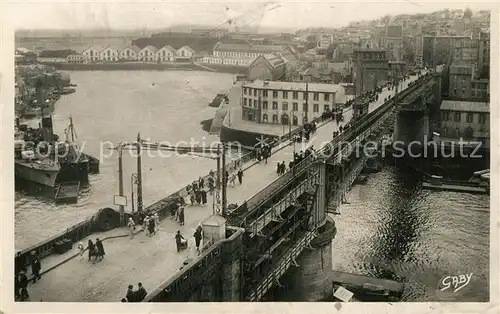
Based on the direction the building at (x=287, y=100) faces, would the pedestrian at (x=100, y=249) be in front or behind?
in front

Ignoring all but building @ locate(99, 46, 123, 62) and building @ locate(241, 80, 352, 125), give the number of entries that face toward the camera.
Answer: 2

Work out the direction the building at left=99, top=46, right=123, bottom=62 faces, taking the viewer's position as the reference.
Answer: facing the viewer

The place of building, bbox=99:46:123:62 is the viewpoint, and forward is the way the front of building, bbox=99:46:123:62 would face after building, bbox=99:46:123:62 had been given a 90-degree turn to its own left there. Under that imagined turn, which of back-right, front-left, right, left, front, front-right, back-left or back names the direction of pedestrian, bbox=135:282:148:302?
right

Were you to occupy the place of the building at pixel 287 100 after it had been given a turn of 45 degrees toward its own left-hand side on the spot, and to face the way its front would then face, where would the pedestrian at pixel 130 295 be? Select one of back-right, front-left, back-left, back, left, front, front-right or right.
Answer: front-right

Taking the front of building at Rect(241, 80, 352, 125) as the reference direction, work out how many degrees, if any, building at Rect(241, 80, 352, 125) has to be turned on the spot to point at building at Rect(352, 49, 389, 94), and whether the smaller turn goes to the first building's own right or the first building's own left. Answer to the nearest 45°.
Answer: approximately 135° to the first building's own left

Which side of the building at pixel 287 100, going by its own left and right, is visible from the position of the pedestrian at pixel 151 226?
front

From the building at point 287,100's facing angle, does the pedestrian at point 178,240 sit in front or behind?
in front
